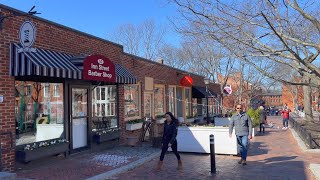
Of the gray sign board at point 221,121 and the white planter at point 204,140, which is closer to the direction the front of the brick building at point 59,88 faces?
the white planter

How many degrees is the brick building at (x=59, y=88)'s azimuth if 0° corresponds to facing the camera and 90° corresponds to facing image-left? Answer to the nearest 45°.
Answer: approximately 315°

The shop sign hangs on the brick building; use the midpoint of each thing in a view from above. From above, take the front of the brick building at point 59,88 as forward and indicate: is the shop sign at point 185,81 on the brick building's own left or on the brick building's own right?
on the brick building's own left
